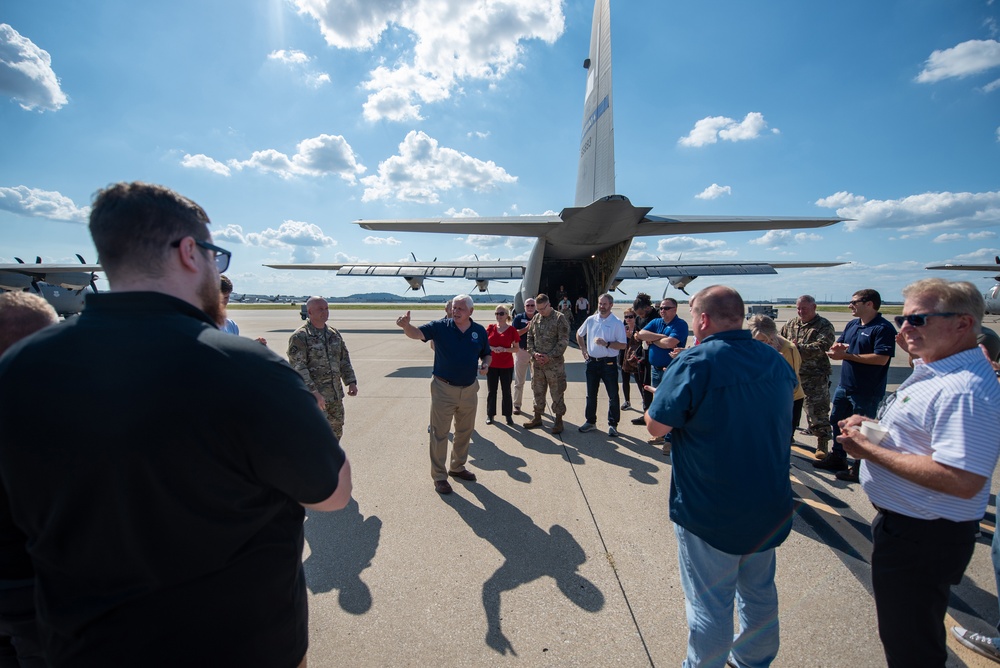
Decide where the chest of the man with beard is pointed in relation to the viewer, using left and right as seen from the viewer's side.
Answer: facing away from the viewer and to the right of the viewer

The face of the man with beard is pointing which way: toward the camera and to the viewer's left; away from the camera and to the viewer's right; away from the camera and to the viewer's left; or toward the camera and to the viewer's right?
away from the camera and to the viewer's right

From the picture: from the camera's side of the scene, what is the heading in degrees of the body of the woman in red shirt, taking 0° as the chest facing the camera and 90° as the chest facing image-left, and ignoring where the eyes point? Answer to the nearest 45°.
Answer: approximately 0°

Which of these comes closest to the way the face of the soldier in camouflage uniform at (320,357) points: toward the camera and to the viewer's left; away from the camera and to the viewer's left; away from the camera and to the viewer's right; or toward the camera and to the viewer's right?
toward the camera and to the viewer's right

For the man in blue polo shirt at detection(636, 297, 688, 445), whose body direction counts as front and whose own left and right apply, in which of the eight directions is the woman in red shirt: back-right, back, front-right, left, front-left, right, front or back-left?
front-right

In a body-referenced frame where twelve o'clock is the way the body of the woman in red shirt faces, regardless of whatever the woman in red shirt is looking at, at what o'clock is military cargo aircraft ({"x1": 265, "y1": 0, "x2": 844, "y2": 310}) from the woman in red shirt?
The military cargo aircraft is roughly at 7 o'clock from the woman in red shirt.

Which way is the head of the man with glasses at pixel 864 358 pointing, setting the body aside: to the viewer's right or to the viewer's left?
to the viewer's left

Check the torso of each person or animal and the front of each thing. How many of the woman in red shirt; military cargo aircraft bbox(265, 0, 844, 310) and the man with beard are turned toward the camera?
1

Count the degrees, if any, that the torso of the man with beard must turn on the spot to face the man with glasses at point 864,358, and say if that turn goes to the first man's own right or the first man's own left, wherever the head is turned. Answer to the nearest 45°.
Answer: approximately 45° to the first man's own right

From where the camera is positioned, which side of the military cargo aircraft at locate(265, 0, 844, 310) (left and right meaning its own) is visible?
back

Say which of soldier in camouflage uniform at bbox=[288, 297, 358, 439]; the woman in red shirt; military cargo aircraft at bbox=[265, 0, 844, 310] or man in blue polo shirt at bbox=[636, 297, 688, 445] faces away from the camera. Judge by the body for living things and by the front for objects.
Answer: the military cargo aircraft

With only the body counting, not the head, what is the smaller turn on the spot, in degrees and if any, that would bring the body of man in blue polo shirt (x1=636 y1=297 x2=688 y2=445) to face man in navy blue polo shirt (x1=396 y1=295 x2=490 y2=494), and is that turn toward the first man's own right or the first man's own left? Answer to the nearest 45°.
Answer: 0° — they already face them

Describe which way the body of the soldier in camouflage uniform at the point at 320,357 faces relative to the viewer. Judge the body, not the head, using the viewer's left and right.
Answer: facing the viewer and to the right of the viewer

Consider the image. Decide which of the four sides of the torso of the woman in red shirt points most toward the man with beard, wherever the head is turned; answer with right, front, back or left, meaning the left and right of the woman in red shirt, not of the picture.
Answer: front

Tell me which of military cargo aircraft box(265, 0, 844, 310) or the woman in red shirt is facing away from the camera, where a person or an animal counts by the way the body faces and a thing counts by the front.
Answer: the military cargo aircraft

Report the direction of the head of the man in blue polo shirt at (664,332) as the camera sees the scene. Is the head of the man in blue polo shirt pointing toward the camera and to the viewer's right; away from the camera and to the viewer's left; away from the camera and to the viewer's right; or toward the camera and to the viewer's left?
toward the camera and to the viewer's left

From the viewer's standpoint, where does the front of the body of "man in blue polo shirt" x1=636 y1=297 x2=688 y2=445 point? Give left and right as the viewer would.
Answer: facing the viewer and to the left of the viewer

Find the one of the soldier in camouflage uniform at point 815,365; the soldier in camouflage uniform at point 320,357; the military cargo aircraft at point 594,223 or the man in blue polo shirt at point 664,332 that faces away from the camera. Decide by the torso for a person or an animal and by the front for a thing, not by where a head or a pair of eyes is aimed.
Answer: the military cargo aircraft

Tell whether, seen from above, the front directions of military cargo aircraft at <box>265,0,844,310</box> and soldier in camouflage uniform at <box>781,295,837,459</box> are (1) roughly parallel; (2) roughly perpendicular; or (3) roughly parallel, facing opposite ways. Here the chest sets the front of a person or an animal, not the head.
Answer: roughly perpendicular
